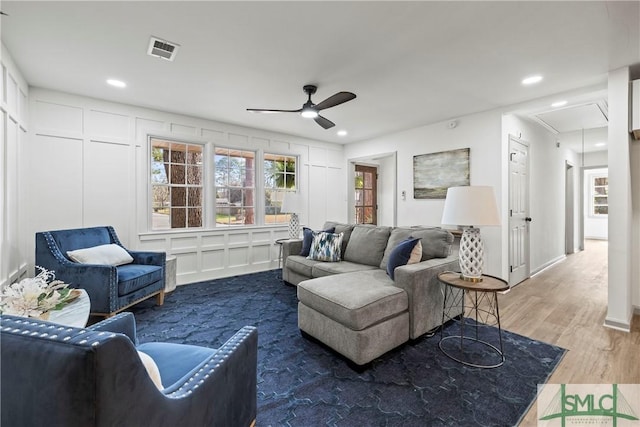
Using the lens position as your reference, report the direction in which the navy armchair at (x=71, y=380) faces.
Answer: facing away from the viewer and to the right of the viewer

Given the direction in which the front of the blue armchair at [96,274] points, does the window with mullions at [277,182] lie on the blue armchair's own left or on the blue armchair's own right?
on the blue armchair's own left

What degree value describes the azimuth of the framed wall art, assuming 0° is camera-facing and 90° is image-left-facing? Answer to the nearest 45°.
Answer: approximately 45°

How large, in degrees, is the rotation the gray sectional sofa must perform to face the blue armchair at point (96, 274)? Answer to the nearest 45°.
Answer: approximately 45° to its right

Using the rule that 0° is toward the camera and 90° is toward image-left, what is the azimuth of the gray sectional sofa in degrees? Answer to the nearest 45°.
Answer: approximately 45°

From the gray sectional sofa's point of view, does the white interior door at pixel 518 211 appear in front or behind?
behind
